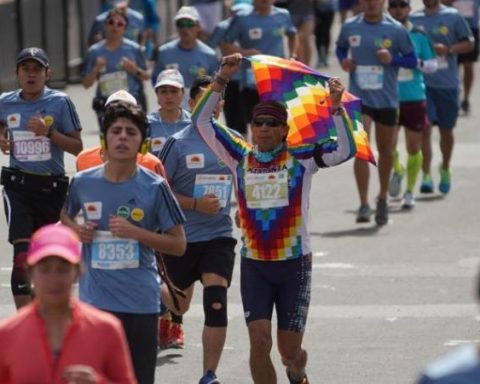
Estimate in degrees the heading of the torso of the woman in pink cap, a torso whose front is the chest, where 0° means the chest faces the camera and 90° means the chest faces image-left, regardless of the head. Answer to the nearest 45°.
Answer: approximately 0°
